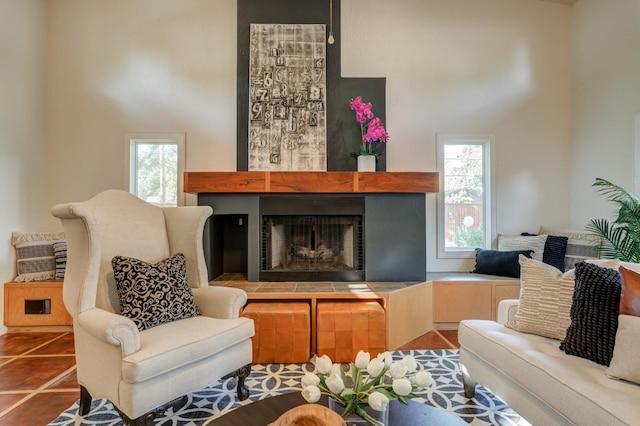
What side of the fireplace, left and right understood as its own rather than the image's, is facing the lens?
front

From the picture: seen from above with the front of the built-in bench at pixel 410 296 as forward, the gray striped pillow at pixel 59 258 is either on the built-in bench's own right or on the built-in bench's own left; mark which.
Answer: on the built-in bench's own right

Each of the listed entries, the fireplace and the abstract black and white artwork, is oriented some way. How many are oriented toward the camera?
2

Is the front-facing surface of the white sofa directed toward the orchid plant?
no

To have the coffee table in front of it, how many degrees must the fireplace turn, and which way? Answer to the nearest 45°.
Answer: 0° — it already faces it

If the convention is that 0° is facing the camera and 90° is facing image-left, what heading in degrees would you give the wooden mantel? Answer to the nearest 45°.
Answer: approximately 0°

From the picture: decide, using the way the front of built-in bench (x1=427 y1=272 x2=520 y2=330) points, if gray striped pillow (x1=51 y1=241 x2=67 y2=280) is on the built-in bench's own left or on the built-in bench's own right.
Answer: on the built-in bench's own right

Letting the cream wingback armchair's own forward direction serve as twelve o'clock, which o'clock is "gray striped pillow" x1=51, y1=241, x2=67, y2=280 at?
The gray striped pillow is roughly at 7 o'clock from the cream wingback armchair.

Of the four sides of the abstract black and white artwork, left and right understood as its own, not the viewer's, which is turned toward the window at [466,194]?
left

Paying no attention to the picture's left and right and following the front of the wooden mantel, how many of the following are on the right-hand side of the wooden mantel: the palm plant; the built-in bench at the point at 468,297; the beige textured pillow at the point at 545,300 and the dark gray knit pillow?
0

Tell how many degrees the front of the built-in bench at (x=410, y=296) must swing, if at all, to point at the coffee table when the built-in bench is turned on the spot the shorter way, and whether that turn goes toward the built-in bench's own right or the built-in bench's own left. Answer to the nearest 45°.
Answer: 0° — it already faces it

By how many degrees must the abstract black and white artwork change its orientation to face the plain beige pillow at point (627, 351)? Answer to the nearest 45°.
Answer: approximately 45° to its left

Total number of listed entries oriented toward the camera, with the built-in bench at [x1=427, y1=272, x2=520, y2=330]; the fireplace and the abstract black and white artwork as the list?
3

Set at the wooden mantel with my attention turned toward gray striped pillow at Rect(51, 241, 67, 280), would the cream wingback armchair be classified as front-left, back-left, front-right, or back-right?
front-left
